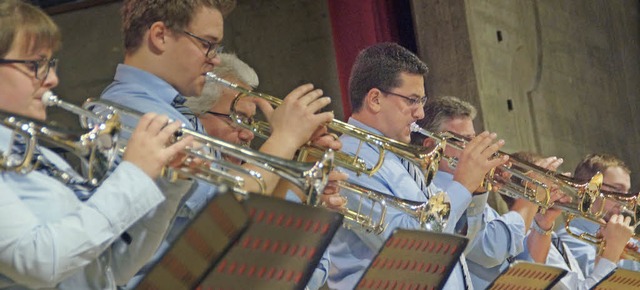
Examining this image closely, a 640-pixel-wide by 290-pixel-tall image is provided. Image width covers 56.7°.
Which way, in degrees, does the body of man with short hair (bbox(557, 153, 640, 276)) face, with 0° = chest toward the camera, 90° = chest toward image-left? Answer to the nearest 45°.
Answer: approximately 315°

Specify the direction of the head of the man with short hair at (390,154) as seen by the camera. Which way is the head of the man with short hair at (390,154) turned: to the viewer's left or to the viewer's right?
to the viewer's right

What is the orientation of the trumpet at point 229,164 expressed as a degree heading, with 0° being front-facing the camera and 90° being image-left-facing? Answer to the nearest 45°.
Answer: approximately 270°

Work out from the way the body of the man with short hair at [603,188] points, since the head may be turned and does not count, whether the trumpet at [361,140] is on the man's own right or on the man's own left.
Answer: on the man's own right

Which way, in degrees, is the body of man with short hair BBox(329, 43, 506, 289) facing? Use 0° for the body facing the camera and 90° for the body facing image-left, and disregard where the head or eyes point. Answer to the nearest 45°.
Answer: approximately 270°

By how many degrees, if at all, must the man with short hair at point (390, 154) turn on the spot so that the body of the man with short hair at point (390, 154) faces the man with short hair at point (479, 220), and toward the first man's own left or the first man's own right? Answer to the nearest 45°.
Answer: approximately 45° to the first man's own left

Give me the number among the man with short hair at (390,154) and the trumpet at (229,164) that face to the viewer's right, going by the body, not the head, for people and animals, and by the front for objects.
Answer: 2

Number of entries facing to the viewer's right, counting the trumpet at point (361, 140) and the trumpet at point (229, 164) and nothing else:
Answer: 2

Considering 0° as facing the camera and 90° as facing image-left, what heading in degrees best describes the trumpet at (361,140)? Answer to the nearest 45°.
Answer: approximately 270°
